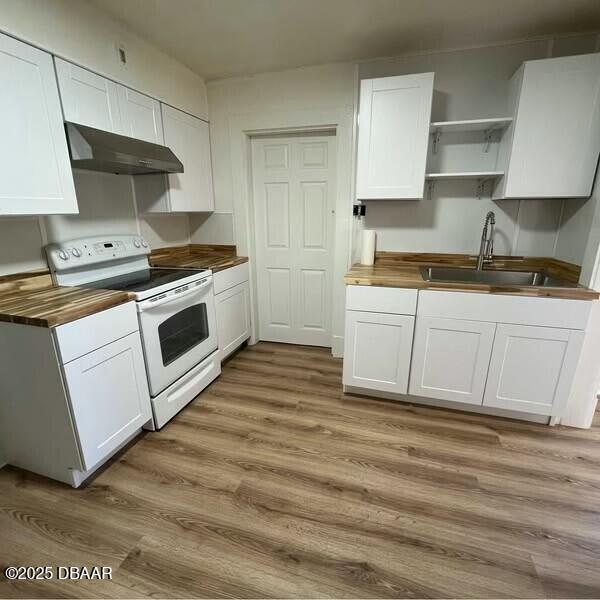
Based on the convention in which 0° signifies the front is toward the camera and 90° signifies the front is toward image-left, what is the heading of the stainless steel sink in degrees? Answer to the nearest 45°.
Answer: approximately 0°

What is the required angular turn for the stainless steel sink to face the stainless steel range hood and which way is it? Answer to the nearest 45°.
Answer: approximately 45° to its right

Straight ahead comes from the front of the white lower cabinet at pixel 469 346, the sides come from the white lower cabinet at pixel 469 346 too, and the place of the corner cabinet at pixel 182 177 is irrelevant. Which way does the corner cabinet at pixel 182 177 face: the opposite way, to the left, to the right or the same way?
to the left

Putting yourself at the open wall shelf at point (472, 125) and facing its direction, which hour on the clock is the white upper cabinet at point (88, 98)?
The white upper cabinet is roughly at 2 o'clock from the open wall shelf.

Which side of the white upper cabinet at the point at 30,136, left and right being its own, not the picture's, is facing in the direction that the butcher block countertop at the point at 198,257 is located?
left

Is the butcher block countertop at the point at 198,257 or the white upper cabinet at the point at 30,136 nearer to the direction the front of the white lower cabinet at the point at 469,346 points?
the white upper cabinet

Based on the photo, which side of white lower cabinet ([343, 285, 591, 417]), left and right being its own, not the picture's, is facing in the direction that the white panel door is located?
right

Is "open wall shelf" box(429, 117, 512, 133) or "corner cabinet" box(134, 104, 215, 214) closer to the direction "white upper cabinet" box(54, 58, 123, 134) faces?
the open wall shelf

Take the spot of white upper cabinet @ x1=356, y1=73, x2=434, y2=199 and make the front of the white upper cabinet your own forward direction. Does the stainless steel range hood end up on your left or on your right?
on your right

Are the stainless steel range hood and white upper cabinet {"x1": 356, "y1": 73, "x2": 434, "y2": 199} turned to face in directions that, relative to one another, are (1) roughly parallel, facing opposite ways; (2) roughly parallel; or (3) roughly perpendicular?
roughly perpendicular

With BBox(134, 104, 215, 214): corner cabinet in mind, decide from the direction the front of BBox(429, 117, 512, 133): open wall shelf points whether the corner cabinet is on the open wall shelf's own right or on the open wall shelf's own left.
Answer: on the open wall shelf's own right

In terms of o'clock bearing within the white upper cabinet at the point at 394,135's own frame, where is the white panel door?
The white panel door is roughly at 4 o'clock from the white upper cabinet.
